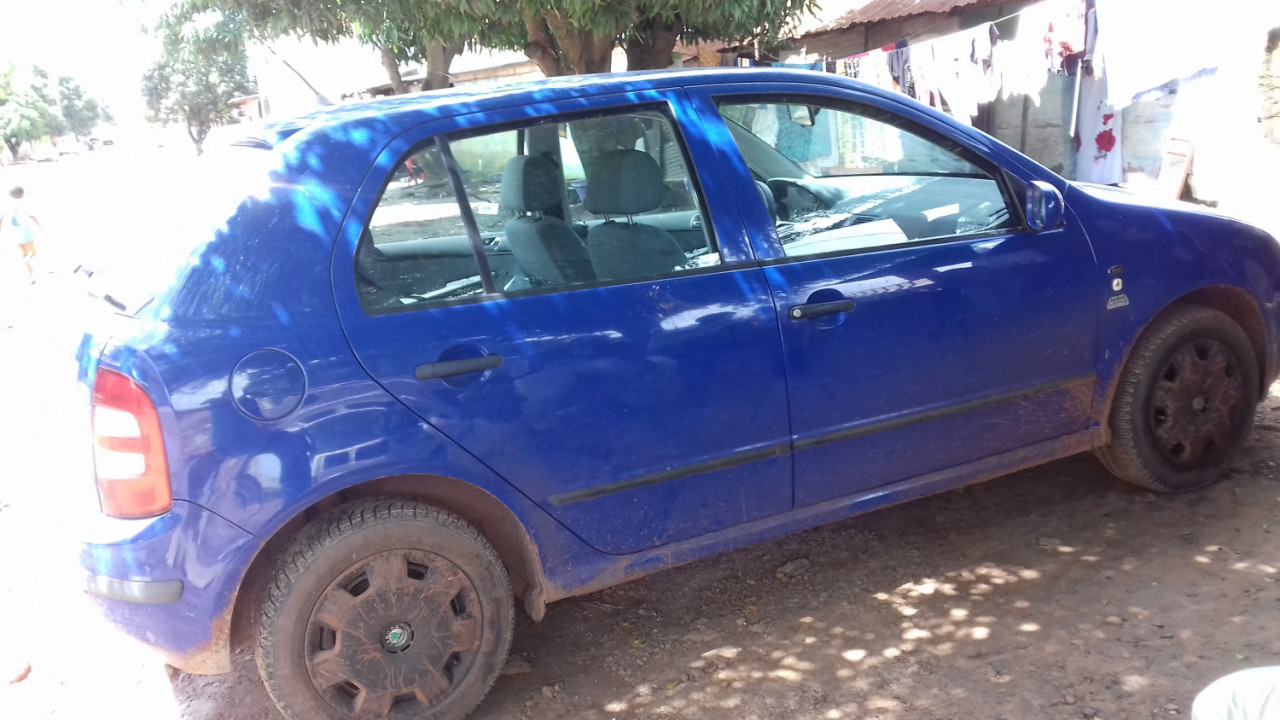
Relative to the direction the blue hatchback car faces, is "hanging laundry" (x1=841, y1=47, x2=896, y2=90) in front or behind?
in front

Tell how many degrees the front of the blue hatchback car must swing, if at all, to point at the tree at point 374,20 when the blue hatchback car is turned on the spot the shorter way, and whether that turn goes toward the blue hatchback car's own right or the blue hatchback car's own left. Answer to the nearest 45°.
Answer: approximately 45° to the blue hatchback car's own left

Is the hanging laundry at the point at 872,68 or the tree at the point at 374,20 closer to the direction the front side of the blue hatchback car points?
the hanging laundry

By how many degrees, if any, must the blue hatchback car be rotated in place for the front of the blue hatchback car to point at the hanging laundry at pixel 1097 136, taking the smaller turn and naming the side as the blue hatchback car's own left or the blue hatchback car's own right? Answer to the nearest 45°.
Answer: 0° — it already faces it

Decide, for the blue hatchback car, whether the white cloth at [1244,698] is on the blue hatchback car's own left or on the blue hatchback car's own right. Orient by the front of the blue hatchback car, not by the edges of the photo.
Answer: on the blue hatchback car's own right

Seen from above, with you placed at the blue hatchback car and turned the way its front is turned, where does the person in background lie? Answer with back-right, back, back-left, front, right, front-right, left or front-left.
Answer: left

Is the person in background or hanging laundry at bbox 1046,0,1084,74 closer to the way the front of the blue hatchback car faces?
the hanging laundry

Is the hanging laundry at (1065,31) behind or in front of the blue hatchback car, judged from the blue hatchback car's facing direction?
in front

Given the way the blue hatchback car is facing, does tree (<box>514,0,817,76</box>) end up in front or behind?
in front

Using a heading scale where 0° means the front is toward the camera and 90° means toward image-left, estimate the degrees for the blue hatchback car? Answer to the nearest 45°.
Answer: approximately 225°
